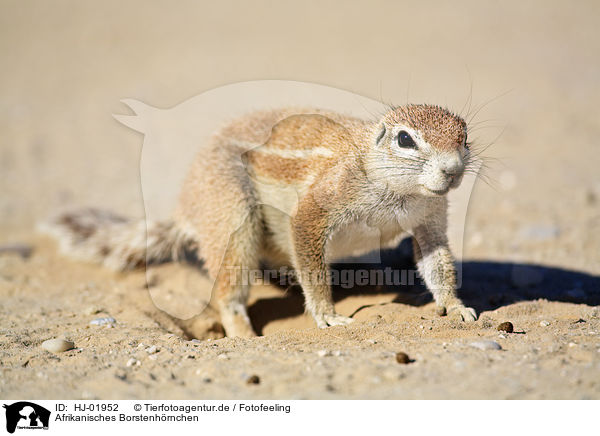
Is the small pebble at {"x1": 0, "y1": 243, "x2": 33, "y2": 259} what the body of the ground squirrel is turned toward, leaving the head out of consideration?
no

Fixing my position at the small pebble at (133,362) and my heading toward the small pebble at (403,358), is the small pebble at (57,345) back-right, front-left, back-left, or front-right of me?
back-left

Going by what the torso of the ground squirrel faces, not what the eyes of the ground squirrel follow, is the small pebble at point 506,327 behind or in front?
in front

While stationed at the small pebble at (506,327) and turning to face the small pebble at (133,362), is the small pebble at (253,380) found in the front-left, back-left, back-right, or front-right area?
front-left

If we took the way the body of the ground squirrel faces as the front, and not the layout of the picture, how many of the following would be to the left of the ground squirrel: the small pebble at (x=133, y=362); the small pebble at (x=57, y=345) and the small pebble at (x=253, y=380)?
0

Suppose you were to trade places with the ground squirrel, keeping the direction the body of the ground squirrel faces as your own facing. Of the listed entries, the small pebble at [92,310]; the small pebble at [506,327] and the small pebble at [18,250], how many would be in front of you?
1

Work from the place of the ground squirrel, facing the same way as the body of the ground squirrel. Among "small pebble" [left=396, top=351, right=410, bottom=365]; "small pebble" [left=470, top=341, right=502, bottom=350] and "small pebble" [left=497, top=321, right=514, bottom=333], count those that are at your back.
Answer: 0

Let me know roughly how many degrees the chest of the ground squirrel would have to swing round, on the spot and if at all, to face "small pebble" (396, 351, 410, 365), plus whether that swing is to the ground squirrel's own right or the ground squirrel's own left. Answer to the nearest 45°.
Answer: approximately 45° to the ground squirrel's own right

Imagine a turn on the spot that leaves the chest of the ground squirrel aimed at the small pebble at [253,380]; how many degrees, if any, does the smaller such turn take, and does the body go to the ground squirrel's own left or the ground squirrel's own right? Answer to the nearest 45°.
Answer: approximately 45° to the ground squirrel's own right

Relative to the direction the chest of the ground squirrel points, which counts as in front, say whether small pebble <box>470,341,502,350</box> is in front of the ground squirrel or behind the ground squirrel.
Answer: in front

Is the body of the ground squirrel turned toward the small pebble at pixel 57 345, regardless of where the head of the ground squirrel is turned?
no

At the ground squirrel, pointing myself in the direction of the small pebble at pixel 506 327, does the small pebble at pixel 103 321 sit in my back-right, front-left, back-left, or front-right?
back-right

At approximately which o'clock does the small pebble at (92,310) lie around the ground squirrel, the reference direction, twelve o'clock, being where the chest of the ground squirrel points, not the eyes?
The small pebble is roughly at 5 o'clock from the ground squirrel.

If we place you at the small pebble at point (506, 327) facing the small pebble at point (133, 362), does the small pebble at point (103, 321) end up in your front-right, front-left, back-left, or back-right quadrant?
front-right

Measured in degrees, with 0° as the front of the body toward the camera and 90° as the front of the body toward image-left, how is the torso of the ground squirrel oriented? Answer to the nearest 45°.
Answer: approximately 315°

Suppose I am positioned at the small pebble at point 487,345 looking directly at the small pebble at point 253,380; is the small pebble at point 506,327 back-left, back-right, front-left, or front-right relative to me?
back-right

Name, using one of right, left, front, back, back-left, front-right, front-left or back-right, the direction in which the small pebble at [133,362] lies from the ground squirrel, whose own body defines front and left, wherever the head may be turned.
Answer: right
